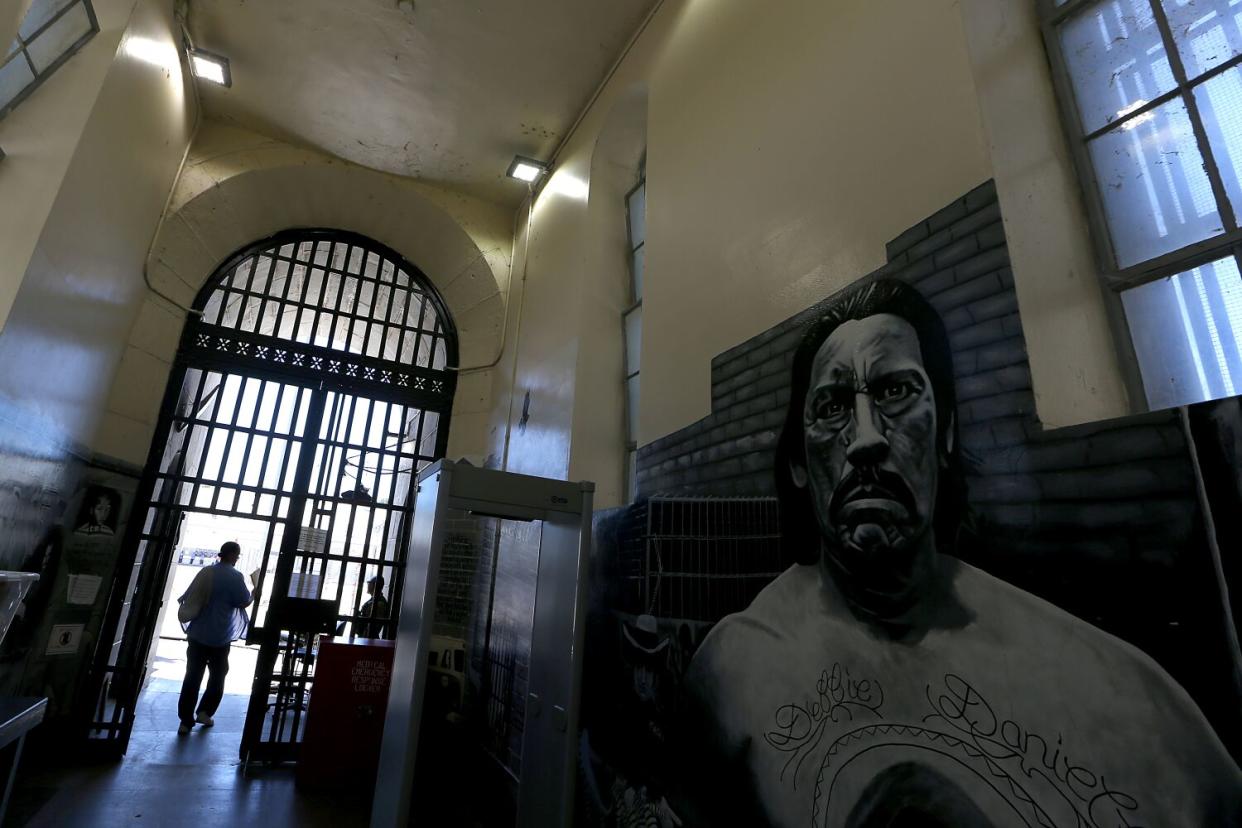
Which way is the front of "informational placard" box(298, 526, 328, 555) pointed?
toward the camera

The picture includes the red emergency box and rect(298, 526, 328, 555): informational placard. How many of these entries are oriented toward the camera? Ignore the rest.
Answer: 2

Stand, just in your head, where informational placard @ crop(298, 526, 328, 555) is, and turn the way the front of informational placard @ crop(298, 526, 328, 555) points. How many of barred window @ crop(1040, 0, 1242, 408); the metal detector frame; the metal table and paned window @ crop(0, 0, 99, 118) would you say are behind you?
0

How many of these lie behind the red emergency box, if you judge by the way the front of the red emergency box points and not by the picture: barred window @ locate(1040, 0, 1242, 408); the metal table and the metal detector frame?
0

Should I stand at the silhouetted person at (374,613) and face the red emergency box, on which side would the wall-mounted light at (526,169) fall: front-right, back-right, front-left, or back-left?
front-left

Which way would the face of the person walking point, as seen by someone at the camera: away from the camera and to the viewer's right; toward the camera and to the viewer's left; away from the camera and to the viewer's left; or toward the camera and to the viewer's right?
away from the camera and to the viewer's right

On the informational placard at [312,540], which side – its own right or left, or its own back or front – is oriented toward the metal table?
front

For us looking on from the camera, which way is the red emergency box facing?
facing the viewer

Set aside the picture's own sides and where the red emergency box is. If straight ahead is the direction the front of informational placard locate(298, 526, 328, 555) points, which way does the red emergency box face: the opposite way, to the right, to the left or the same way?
the same way

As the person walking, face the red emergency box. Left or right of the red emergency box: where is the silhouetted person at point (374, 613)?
left

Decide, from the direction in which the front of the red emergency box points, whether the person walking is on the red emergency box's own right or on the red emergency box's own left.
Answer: on the red emergency box's own right
